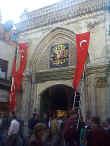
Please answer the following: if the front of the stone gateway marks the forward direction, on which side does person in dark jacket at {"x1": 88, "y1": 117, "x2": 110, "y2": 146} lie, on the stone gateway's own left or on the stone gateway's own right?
on the stone gateway's own left

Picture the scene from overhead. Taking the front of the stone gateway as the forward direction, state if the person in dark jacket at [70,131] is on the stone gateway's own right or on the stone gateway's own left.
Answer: on the stone gateway's own left

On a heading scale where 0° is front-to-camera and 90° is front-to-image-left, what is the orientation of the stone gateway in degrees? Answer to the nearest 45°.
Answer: approximately 45°

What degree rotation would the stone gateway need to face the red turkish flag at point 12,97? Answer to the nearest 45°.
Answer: approximately 45° to its right
